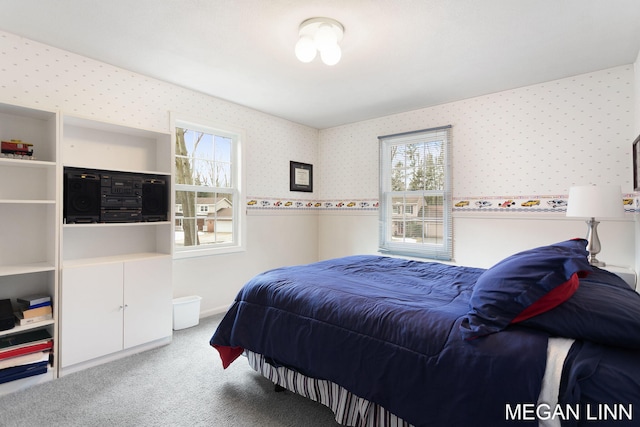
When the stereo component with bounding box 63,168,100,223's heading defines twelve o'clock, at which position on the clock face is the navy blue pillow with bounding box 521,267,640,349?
The navy blue pillow is roughly at 11 o'clock from the stereo component.

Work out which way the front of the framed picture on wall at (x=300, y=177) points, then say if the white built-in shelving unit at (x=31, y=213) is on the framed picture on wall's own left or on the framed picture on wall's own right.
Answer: on the framed picture on wall's own right

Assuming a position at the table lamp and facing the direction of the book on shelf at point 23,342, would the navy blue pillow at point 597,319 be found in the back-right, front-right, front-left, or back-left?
front-left

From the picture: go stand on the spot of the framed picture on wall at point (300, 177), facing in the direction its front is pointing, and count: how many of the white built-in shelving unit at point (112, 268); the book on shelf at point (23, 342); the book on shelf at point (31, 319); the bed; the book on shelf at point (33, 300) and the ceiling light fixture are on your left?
0

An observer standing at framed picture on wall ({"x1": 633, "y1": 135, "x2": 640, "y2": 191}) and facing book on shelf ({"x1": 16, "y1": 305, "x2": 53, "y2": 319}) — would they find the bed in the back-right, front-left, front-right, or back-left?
front-left

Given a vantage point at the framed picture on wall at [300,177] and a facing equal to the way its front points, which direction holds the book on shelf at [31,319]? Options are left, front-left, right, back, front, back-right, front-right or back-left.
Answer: right

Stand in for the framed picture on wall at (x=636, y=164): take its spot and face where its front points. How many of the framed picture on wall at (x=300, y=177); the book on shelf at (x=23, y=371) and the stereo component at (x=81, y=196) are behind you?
0

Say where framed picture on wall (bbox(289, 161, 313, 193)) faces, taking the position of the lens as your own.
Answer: facing the viewer and to the right of the viewer

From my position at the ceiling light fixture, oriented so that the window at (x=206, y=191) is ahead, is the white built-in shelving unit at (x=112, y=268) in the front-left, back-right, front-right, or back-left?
front-left

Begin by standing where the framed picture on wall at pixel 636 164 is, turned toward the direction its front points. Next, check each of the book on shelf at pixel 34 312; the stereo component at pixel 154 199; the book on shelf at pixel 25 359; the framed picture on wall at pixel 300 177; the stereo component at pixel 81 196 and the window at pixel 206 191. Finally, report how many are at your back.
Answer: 0

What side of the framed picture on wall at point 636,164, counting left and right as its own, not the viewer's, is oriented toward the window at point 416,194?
front

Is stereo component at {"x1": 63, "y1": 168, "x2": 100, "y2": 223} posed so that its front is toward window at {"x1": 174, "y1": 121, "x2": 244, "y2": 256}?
no

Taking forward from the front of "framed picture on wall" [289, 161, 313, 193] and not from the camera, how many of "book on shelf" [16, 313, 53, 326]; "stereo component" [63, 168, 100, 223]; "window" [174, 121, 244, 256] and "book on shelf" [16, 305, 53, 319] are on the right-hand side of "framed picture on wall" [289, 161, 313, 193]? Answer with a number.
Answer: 4

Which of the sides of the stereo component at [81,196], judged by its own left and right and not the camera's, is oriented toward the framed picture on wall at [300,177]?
left

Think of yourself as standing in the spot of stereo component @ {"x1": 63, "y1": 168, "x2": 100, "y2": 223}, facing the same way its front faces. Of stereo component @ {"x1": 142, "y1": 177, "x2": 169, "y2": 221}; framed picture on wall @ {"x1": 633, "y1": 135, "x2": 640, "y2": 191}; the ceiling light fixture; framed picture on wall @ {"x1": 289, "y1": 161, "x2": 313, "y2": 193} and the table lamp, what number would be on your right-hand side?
0

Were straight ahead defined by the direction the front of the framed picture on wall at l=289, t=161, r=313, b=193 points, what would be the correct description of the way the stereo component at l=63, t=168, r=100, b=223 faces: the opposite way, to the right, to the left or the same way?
the same way

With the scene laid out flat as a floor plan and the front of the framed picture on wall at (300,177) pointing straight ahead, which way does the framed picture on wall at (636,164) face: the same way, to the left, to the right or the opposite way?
the opposite way
